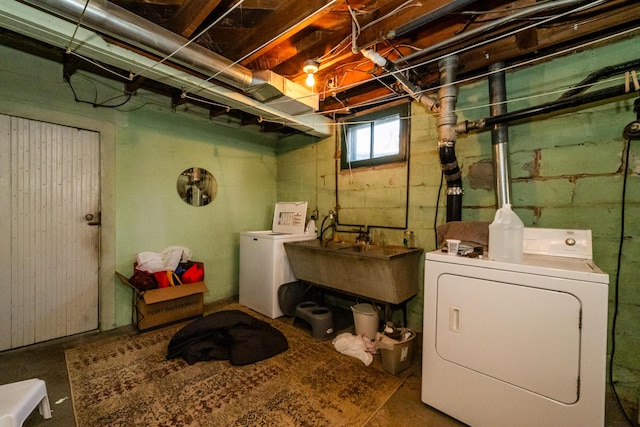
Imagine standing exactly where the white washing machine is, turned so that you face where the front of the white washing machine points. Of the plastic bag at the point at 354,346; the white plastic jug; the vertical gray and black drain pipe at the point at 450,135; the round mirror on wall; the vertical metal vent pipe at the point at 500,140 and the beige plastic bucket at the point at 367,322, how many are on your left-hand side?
5

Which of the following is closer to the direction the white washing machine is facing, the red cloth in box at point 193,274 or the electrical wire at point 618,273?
the red cloth in box

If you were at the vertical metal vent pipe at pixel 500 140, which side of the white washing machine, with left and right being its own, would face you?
left

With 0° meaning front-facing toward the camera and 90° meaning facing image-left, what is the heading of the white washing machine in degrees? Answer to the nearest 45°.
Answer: approximately 45°

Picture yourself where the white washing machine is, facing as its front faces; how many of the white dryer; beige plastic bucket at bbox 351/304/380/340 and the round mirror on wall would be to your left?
2

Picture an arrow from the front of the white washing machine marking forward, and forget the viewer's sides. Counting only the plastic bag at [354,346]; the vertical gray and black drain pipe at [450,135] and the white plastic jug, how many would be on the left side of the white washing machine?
3

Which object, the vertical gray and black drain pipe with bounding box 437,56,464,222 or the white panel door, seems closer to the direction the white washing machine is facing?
the white panel door

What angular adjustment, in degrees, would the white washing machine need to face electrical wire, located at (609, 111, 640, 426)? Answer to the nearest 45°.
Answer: approximately 90° to its left

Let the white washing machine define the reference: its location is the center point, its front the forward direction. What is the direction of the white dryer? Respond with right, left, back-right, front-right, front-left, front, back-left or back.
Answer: left
